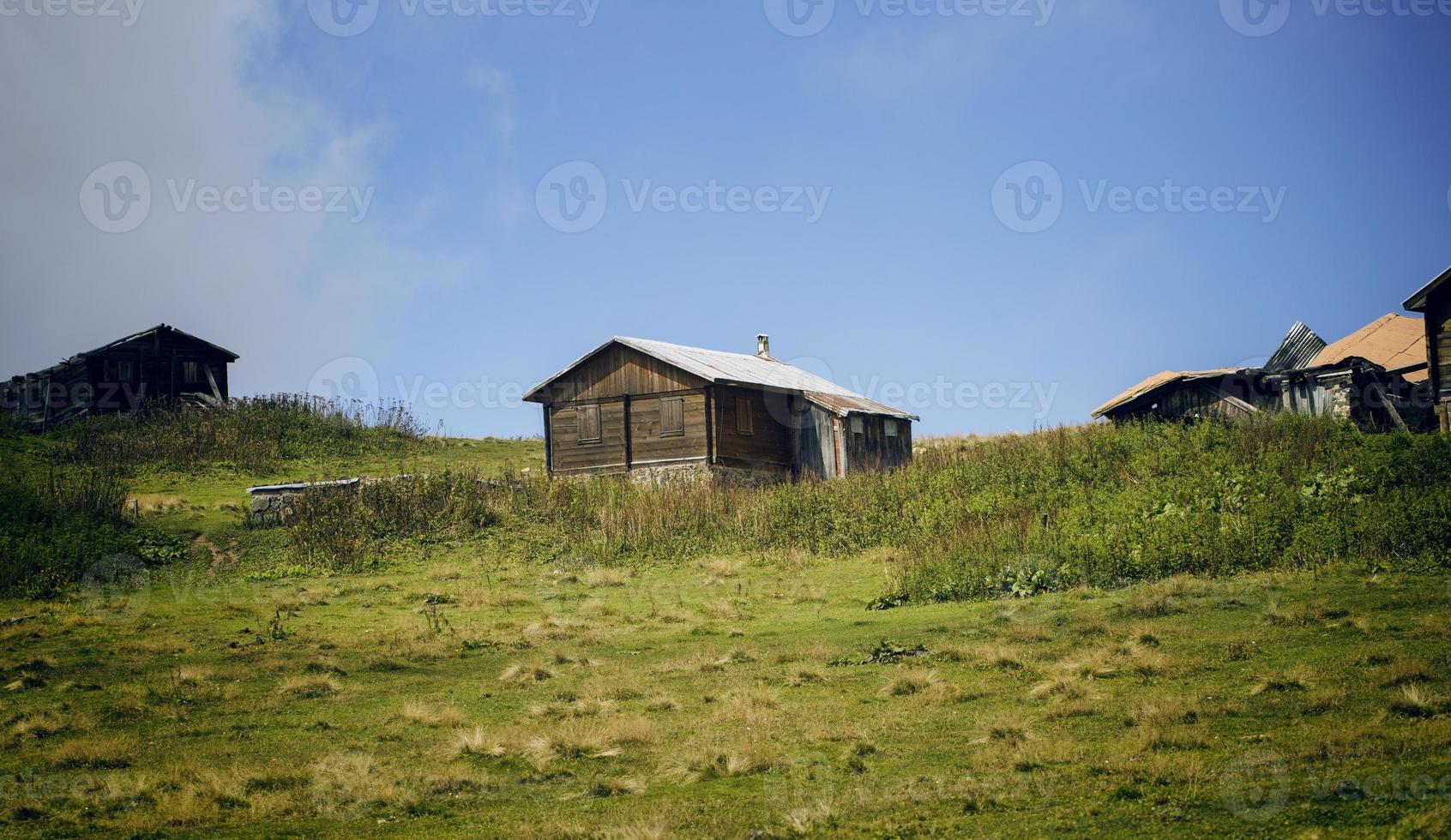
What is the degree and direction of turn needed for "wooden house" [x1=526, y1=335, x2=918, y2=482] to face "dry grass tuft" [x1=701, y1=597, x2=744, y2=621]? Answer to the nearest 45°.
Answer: approximately 45° to its left

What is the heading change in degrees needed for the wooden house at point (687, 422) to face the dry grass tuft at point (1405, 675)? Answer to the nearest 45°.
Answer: approximately 45° to its left

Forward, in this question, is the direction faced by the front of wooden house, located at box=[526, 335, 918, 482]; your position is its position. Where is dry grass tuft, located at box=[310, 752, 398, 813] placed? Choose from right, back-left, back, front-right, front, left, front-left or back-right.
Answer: front-left

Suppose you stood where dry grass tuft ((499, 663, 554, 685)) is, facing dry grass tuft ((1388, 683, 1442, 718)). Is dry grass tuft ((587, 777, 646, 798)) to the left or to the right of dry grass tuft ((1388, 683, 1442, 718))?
right

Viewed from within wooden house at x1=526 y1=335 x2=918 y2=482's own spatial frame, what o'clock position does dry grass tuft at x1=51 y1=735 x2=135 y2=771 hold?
The dry grass tuft is roughly at 11 o'clock from the wooden house.

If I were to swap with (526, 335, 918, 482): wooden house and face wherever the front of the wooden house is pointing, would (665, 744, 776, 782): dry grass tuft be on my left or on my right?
on my left

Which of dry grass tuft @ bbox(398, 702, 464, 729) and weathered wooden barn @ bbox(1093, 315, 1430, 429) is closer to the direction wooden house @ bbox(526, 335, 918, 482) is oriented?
the dry grass tuft

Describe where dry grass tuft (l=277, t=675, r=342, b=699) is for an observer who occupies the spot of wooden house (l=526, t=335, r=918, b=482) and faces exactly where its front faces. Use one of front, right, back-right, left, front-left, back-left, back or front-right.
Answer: front-left

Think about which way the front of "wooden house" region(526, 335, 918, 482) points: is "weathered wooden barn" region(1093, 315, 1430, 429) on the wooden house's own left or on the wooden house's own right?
on the wooden house's own left

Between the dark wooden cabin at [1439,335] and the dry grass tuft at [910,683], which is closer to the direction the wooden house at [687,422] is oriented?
the dry grass tuft

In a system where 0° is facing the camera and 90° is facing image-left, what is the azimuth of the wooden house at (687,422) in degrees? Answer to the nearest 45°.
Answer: approximately 45°

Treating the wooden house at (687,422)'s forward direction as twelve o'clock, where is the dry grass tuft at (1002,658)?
The dry grass tuft is roughly at 10 o'clock from the wooden house.

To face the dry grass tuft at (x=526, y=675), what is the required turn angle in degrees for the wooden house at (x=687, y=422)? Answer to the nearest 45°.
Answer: approximately 45° to its left

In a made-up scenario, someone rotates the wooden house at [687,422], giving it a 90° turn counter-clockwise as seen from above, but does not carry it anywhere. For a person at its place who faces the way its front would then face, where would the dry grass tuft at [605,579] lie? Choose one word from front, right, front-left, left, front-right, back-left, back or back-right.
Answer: front-right
